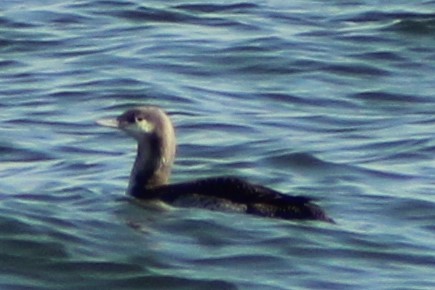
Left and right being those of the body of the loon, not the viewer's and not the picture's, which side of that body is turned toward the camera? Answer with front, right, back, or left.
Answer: left
